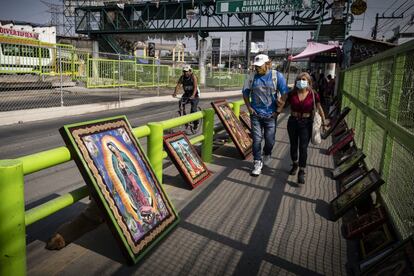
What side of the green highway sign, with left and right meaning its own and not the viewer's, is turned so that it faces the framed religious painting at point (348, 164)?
front

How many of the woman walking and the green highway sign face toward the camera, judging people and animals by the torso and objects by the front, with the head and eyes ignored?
2

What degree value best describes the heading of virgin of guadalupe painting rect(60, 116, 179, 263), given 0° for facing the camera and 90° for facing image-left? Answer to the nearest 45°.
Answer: approximately 315°

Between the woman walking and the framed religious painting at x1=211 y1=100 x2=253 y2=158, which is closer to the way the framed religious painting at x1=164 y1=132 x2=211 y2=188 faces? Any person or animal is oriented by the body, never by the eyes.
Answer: the woman walking

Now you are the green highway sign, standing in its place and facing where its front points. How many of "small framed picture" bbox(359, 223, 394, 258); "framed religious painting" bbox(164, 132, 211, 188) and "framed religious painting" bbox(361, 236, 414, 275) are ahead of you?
3

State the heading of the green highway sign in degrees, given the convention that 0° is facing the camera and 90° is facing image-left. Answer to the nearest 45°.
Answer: approximately 0°

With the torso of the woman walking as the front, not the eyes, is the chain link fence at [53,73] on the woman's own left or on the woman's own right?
on the woman's own right

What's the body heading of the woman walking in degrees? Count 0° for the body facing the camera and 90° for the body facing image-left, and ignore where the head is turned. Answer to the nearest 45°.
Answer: approximately 0°

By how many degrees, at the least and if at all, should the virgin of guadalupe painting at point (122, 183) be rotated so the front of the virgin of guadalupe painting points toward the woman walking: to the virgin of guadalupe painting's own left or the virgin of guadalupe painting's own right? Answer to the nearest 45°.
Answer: approximately 90° to the virgin of guadalupe painting's own left

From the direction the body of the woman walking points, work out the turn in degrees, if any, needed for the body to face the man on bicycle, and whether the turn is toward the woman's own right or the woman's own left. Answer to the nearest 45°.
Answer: approximately 135° to the woman's own right

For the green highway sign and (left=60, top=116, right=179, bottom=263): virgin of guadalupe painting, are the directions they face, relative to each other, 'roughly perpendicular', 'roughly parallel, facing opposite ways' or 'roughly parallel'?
roughly perpendicular

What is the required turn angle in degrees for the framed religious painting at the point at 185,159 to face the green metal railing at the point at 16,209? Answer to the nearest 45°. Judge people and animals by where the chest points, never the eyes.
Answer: approximately 45° to its right

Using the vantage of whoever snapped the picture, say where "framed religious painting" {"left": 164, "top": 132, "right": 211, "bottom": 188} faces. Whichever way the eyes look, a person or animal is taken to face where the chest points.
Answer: facing the viewer and to the right of the viewer

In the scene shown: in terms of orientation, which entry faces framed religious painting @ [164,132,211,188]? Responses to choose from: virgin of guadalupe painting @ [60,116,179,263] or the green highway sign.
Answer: the green highway sign

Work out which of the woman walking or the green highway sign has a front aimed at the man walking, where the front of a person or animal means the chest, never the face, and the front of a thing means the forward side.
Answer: the green highway sign
